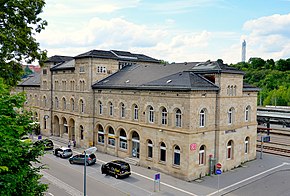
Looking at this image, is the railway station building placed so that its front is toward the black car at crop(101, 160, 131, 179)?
yes

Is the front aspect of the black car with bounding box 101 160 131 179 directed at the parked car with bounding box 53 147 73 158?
yes

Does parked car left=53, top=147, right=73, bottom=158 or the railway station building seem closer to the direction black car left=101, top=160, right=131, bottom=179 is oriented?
the parked car

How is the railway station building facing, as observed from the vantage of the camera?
facing the viewer and to the left of the viewer

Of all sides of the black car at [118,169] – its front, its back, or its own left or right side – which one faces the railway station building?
right

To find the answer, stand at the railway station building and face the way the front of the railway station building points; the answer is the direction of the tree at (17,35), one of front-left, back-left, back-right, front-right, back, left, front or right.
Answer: front
